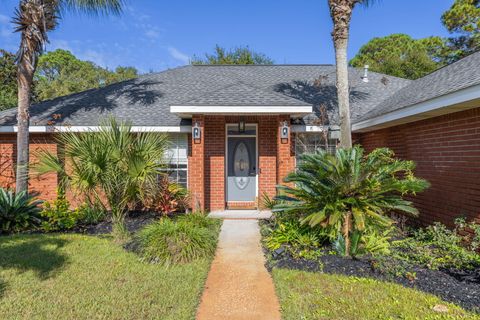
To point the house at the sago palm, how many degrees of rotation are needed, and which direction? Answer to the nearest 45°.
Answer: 0° — it already faces it

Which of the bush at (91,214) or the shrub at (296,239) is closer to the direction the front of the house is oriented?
the shrub

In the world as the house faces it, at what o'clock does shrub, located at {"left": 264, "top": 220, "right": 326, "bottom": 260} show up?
The shrub is roughly at 12 o'clock from the house.

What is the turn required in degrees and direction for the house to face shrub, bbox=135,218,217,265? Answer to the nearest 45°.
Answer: approximately 45° to its right

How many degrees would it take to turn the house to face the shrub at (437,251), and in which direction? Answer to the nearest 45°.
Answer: approximately 45° to its left

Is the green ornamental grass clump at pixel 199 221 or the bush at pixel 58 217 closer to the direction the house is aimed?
the green ornamental grass clump

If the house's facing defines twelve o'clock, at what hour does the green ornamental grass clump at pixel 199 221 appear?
The green ornamental grass clump is roughly at 1 o'clock from the house.

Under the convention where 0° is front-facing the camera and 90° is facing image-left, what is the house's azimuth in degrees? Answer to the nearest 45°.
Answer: approximately 0°

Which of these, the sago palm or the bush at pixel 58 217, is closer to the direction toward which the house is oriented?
the sago palm

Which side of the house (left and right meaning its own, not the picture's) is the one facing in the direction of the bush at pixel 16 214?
right

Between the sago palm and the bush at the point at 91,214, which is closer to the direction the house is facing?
the sago palm
